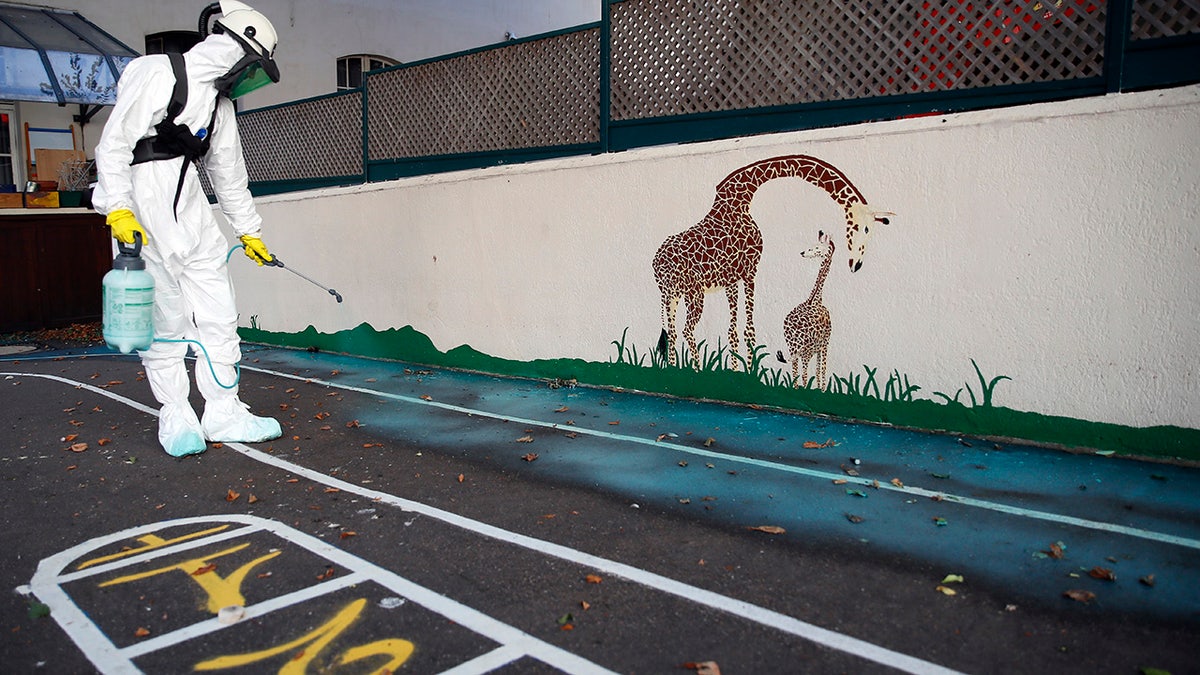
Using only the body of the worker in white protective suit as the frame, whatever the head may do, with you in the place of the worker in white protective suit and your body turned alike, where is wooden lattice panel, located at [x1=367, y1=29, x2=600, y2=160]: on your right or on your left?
on your left

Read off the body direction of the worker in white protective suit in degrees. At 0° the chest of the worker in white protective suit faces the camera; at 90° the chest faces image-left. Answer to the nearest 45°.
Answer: approximately 315°

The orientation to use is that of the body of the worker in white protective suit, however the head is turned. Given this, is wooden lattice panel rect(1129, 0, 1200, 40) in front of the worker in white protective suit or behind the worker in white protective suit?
in front

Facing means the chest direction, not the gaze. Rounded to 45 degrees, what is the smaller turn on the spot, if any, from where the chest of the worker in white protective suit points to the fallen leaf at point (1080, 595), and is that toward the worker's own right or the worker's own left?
0° — they already face it

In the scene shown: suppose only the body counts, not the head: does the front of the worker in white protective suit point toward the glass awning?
no

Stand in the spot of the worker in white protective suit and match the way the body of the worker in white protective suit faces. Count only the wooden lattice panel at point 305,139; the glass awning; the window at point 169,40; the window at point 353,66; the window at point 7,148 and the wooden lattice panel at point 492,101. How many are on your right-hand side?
0

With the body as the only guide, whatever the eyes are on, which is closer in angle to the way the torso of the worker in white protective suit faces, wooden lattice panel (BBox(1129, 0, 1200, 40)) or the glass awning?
the wooden lattice panel

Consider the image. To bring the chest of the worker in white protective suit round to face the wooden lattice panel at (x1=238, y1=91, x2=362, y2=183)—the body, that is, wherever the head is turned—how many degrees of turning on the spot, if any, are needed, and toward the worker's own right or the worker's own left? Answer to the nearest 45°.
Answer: approximately 135° to the worker's own left

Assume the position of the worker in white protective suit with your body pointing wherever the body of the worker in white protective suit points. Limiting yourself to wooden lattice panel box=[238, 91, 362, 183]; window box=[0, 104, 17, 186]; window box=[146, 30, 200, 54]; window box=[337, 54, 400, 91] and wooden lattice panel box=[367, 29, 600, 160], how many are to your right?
0

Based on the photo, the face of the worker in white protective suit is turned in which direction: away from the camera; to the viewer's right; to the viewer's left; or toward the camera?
to the viewer's right
